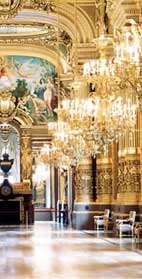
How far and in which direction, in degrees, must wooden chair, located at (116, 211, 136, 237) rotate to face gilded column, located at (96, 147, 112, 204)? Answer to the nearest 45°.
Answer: approximately 90° to its right

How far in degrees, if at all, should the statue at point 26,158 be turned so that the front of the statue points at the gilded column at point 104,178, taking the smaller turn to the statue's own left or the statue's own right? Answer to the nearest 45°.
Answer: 0° — it already faces it

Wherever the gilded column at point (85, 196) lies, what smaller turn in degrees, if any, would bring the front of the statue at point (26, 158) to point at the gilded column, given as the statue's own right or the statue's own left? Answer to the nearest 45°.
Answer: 0° — it already faces it

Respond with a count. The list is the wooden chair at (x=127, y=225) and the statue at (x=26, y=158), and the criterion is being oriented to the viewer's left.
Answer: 1

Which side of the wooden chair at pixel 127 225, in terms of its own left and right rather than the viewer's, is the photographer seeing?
left
